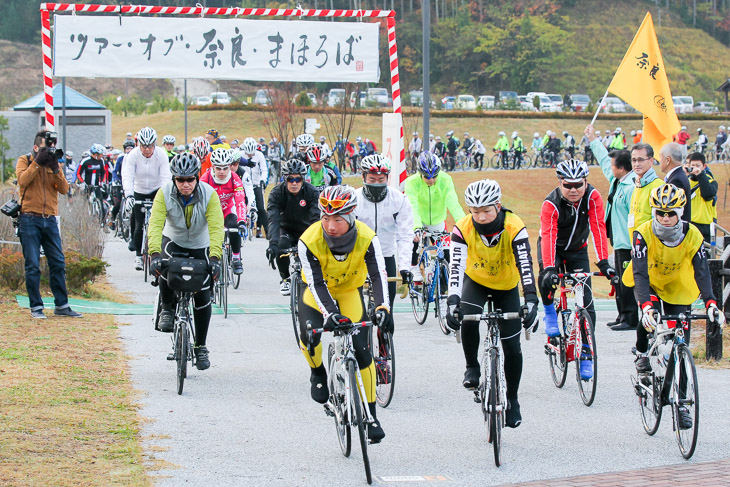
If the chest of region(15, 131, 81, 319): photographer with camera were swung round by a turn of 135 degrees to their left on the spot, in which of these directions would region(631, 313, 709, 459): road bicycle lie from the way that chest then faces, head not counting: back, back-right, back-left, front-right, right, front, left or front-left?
back-right

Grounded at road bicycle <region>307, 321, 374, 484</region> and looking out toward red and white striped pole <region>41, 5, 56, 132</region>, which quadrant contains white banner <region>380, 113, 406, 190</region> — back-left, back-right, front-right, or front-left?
front-right

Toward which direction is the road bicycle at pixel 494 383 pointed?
toward the camera

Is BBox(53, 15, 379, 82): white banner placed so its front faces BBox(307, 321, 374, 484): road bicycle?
yes

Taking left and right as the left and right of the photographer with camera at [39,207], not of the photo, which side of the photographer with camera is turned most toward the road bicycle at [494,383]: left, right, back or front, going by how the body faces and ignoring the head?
front

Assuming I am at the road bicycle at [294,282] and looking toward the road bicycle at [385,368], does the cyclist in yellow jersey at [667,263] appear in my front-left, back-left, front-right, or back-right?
front-left

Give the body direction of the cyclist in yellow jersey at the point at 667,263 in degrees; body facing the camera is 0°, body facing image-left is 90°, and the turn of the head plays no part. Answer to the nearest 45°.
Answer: approximately 0°

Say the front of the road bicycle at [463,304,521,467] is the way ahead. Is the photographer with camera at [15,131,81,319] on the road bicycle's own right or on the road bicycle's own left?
on the road bicycle's own right

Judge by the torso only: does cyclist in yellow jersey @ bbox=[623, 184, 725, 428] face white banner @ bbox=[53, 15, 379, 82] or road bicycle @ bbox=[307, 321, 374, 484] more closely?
the road bicycle

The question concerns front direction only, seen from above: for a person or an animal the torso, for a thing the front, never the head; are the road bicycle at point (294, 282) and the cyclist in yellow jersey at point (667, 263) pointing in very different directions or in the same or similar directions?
same or similar directions

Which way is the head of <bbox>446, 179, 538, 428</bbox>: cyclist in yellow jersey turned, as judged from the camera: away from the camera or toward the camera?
toward the camera

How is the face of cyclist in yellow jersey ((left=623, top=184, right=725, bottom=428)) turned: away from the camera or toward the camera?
toward the camera

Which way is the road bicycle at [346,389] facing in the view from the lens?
facing the viewer

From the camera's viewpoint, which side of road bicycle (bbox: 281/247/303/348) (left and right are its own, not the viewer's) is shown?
front

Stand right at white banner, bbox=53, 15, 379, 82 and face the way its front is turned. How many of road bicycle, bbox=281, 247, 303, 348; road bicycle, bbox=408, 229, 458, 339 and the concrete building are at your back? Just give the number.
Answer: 1

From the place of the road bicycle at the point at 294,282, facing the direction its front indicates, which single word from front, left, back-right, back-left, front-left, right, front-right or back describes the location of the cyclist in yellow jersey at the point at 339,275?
front

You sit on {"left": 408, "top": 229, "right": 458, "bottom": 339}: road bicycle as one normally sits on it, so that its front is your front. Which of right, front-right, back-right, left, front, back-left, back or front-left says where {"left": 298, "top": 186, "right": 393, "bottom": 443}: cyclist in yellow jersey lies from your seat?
front-right

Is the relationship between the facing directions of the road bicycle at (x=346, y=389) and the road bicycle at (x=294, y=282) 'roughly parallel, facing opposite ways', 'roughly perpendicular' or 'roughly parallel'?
roughly parallel
